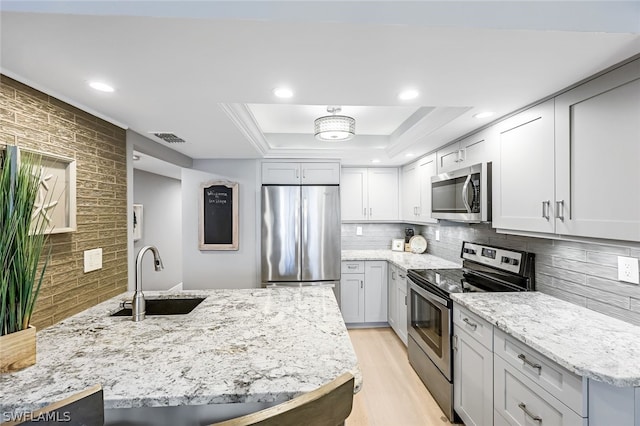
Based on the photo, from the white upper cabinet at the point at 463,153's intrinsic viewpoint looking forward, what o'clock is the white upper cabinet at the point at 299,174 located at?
the white upper cabinet at the point at 299,174 is roughly at 2 o'clock from the white upper cabinet at the point at 463,153.

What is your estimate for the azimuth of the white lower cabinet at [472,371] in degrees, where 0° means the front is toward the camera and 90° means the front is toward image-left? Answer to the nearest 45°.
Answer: approximately 45°

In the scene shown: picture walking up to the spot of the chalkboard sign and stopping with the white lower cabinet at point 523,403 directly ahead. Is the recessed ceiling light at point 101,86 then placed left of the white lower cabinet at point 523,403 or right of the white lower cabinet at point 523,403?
right

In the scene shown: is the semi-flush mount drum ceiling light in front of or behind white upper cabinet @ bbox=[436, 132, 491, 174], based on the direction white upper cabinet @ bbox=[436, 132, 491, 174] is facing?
in front

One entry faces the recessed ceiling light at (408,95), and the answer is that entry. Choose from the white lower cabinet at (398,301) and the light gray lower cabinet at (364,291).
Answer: the light gray lower cabinet at (364,291)

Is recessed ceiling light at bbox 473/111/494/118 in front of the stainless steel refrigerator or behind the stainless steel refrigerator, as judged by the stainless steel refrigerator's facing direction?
in front

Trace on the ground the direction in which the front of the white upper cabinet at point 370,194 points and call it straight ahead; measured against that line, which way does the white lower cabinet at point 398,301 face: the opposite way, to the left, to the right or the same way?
to the right

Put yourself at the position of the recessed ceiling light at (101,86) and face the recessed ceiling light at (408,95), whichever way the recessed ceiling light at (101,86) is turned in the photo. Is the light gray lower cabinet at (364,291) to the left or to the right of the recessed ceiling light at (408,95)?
left

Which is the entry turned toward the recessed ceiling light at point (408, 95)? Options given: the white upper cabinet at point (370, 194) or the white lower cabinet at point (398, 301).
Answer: the white upper cabinet

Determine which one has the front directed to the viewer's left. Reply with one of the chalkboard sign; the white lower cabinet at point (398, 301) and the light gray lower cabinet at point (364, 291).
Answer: the white lower cabinet at point (398, 301)

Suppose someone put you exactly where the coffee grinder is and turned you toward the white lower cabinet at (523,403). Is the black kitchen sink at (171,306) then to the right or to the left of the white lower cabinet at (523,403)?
right

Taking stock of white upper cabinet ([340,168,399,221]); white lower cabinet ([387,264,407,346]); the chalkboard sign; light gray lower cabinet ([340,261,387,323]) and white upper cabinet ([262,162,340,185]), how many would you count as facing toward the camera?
4
